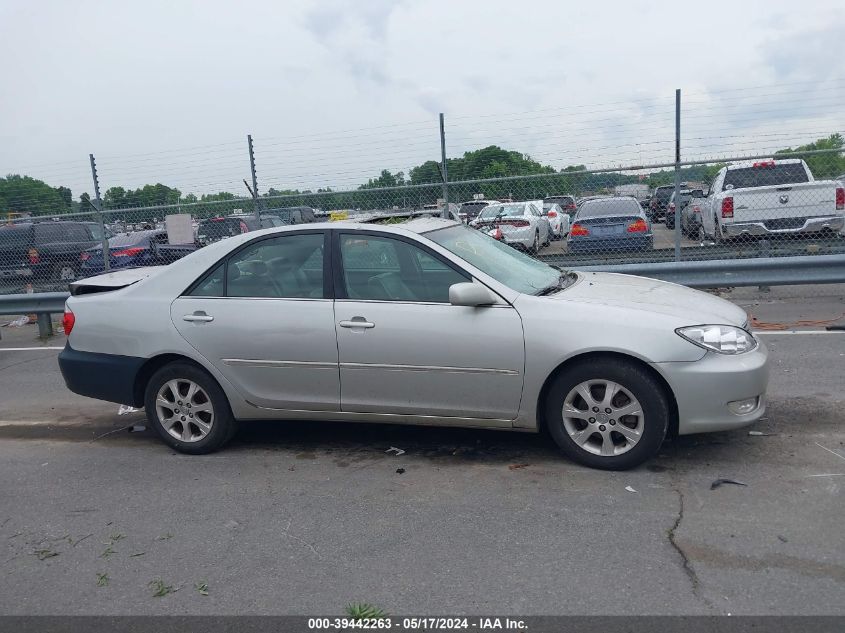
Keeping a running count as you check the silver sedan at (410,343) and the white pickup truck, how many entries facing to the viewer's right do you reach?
1

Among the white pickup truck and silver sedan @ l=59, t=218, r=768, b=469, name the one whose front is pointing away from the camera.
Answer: the white pickup truck

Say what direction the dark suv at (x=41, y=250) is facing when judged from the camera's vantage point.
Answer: facing away from the viewer and to the right of the viewer

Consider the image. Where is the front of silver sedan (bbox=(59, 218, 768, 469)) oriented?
to the viewer's right

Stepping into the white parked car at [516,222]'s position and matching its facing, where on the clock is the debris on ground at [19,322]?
The debris on ground is roughly at 7 o'clock from the white parked car.

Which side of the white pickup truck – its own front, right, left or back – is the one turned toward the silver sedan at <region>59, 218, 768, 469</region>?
back

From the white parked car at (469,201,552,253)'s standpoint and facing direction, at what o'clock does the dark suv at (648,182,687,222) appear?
The dark suv is roughly at 1 o'clock from the white parked car.

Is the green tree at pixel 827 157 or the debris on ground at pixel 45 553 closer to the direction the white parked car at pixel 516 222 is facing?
the green tree

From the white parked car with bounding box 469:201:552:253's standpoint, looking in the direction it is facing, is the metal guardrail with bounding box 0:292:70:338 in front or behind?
behind

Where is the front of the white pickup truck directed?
away from the camera

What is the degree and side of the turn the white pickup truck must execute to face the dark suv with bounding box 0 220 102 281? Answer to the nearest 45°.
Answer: approximately 90° to its left
